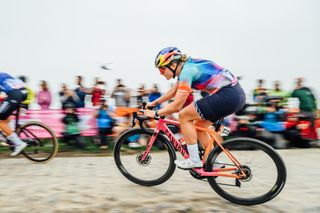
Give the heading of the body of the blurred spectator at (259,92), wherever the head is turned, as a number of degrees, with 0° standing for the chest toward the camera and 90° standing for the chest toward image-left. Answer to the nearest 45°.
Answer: approximately 0°

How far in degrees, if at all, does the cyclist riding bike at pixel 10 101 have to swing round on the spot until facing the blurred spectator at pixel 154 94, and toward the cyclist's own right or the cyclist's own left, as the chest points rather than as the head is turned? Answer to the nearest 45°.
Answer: approximately 135° to the cyclist's own right

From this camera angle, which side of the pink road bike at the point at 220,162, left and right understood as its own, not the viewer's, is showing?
left

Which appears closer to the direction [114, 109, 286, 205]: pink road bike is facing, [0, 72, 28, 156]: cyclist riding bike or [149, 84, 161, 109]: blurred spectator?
the cyclist riding bike

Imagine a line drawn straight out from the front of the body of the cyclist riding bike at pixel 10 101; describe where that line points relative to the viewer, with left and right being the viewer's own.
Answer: facing to the left of the viewer

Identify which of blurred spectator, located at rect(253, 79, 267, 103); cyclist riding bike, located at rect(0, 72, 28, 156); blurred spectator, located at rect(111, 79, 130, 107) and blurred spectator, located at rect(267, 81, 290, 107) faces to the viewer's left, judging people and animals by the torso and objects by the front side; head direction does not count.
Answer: the cyclist riding bike

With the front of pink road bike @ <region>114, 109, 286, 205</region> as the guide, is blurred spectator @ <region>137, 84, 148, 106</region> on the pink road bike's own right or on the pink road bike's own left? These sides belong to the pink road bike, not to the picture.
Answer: on the pink road bike's own right

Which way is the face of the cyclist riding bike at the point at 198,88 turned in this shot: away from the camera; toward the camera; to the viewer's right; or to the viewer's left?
to the viewer's left

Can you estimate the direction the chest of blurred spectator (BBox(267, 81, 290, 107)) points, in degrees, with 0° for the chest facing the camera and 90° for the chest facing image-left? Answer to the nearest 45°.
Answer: approximately 0°

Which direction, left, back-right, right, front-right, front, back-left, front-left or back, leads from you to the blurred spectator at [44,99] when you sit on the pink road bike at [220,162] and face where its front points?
front-right

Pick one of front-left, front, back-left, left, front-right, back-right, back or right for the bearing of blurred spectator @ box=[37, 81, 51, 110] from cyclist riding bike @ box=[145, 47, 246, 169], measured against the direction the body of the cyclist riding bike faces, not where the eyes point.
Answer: front-right

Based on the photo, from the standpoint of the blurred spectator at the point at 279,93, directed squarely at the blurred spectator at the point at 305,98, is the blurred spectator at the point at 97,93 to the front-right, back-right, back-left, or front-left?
back-right

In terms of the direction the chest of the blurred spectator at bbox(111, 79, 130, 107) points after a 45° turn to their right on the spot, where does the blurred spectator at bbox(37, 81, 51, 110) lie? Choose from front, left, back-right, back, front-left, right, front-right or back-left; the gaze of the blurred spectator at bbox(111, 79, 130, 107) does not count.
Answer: front-right

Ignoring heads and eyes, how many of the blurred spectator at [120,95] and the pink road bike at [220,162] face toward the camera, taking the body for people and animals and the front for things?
1

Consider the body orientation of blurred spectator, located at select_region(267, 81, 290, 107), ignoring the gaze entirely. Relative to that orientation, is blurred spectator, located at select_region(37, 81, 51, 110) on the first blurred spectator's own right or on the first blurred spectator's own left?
on the first blurred spectator's own right

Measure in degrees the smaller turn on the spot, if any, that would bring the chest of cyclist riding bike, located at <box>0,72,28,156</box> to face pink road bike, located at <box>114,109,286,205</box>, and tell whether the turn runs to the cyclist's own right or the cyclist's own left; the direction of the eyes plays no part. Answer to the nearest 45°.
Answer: approximately 135° to the cyclist's own left
